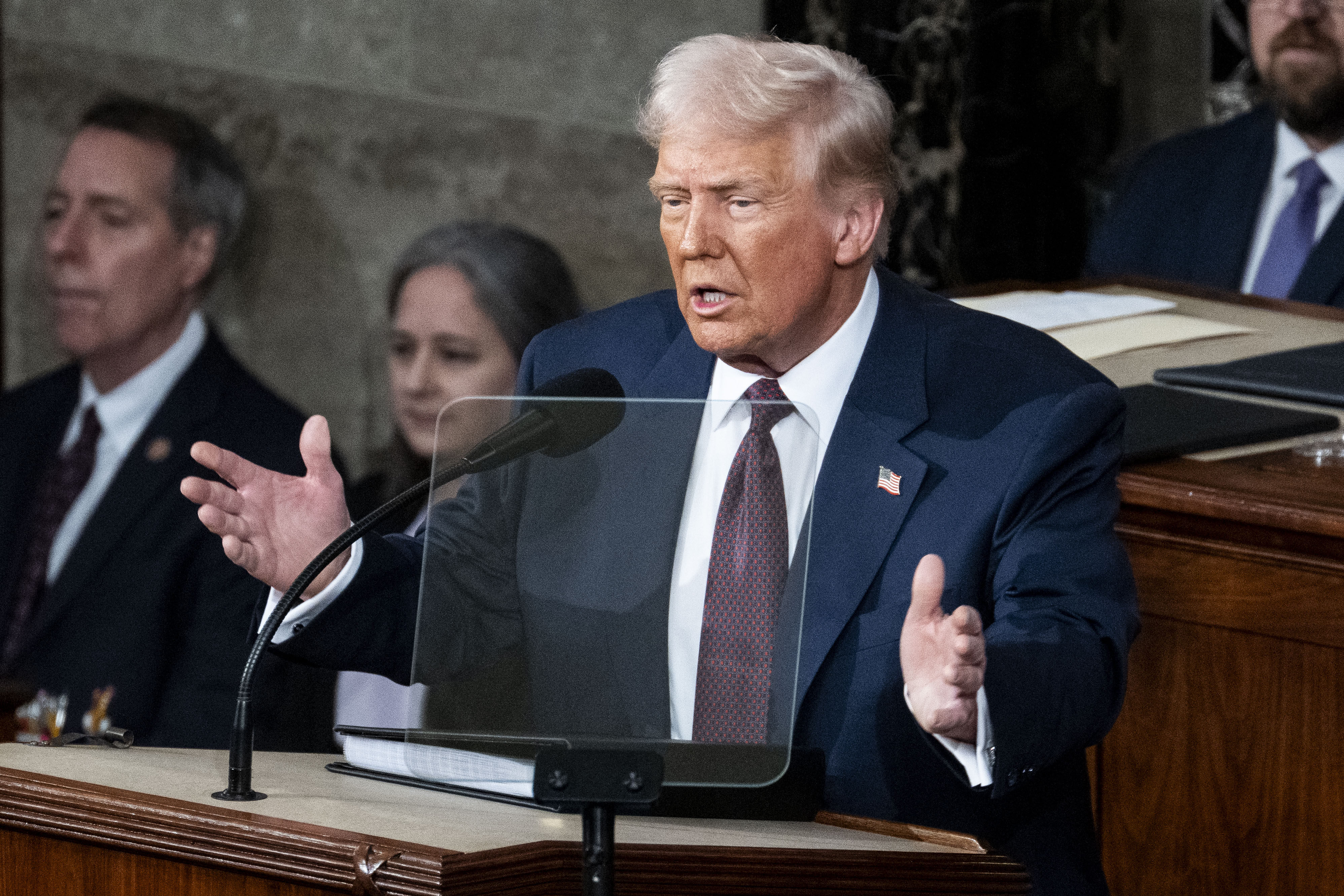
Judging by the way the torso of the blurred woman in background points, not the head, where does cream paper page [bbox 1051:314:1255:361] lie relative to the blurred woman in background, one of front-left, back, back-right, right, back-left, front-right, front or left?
left

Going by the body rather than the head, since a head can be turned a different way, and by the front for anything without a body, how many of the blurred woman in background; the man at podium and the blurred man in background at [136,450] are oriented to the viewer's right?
0

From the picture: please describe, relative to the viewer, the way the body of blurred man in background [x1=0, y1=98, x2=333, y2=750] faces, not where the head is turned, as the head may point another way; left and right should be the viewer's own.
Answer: facing the viewer and to the left of the viewer

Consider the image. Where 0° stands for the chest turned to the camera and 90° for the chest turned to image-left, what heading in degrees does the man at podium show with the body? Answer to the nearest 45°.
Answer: approximately 45°

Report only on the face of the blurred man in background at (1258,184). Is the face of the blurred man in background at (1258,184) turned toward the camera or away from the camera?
toward the camera

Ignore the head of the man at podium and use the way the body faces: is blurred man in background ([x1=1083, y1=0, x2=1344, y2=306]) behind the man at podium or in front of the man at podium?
behind

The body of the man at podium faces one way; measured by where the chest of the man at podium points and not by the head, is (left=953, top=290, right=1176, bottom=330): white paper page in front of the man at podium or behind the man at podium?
behind

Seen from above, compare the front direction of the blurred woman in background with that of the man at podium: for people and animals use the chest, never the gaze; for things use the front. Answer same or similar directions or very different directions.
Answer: same or similar directions

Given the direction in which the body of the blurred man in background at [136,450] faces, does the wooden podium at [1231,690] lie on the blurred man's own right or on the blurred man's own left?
on the blurred man's own left
